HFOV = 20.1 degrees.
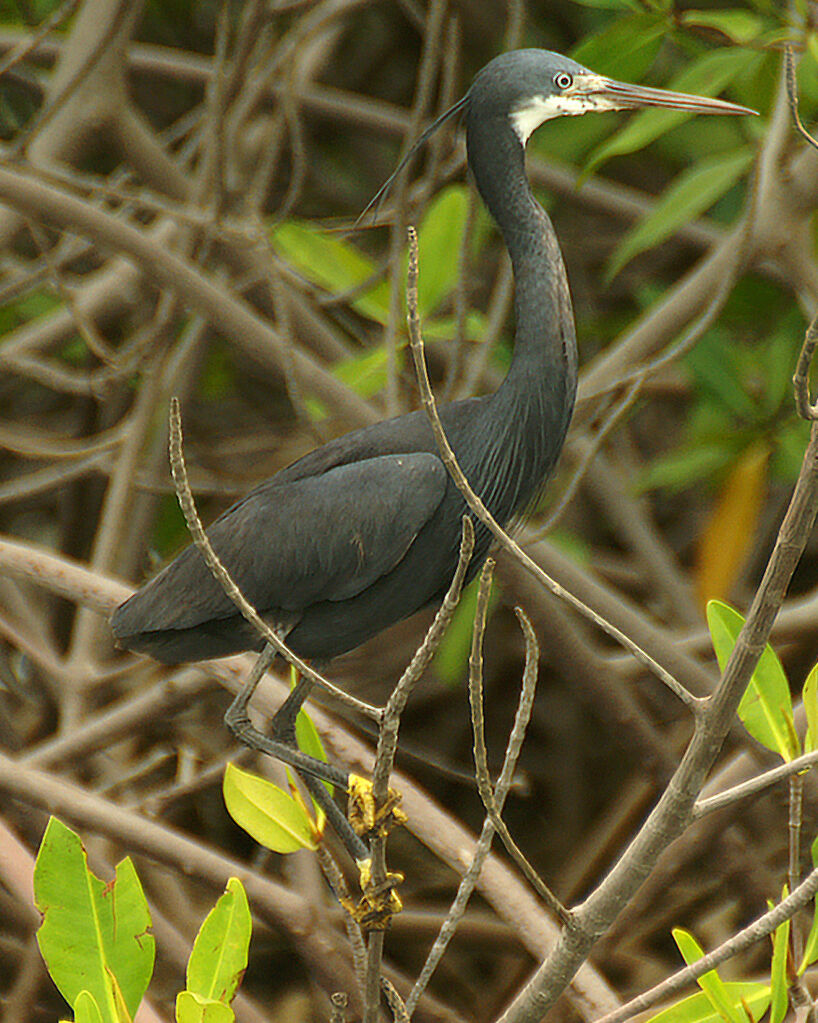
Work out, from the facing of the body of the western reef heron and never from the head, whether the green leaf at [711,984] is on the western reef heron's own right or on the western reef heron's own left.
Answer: on the western reef heron's own right

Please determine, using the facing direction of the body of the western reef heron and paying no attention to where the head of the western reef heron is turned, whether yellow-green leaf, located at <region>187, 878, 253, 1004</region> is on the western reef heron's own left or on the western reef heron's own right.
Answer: on the western reef heron's own right

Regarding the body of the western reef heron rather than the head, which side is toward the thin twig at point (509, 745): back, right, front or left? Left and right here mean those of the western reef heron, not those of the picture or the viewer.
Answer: right

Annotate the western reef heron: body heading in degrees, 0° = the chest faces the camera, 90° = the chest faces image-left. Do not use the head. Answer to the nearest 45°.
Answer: approximately 270°

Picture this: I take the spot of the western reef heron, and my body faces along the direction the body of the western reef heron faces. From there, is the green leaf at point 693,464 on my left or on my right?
on my left

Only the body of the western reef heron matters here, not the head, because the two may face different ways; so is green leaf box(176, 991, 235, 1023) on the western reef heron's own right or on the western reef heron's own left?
on the western reef heron's own right
